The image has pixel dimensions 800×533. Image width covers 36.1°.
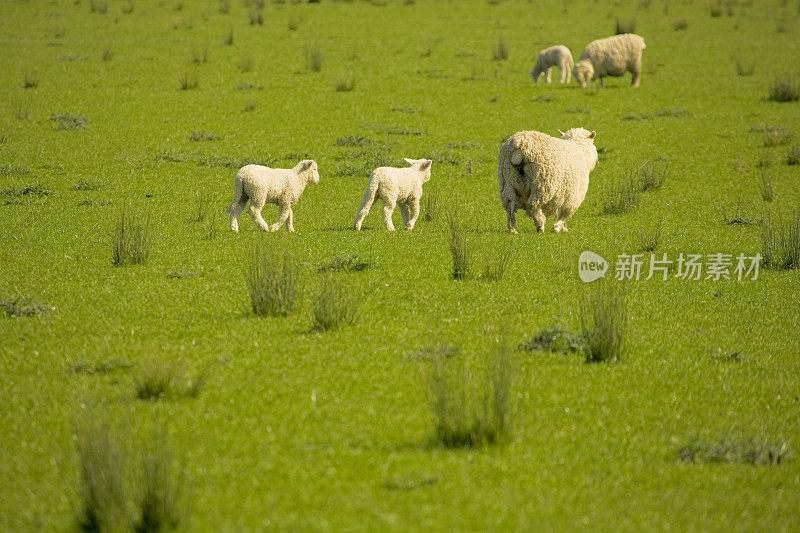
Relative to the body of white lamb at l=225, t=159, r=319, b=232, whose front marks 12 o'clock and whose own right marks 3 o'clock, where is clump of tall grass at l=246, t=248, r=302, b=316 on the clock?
The clump of tall grass is roughly at 3 o'clock from the white lamb.

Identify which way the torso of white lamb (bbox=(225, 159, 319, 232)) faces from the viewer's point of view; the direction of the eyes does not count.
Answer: to the viewer's right

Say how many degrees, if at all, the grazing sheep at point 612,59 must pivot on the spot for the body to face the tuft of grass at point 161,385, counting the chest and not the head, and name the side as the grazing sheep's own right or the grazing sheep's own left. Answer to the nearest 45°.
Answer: approximately 90° to the grazing sheep's own left

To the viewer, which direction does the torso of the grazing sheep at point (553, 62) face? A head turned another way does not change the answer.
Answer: to the viewer's left

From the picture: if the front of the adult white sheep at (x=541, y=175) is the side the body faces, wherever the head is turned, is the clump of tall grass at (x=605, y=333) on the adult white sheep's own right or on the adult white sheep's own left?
on the adult white sheep's own right

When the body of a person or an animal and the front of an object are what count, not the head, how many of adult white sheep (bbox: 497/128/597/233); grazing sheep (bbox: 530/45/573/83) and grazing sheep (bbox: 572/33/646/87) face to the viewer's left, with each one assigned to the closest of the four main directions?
2

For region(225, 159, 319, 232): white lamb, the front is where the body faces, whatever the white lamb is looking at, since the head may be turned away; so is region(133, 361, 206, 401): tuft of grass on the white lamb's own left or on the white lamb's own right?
on the white lamb's own right

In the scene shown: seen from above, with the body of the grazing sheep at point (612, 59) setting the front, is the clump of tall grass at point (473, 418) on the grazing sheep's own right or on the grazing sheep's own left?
on the grazing sheep's own left

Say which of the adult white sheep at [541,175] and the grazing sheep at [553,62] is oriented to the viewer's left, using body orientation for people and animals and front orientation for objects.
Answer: the grazing sheep

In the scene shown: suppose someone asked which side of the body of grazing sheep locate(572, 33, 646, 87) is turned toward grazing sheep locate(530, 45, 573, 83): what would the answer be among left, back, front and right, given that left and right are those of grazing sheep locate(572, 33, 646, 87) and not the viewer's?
front

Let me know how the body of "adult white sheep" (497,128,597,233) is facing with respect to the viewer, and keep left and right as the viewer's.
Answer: facing away from the viewer and to the right of the viewer

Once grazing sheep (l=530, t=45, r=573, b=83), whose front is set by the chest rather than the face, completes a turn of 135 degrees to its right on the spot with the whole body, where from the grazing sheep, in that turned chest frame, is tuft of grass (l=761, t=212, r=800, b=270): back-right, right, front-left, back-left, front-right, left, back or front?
back-right

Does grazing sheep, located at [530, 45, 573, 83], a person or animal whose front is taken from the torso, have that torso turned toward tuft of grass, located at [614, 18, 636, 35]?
no

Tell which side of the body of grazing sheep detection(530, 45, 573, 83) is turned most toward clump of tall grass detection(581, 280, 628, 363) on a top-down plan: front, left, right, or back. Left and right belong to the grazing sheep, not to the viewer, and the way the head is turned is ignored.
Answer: left

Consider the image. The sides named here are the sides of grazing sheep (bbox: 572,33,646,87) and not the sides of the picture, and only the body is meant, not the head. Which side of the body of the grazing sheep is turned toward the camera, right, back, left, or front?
left

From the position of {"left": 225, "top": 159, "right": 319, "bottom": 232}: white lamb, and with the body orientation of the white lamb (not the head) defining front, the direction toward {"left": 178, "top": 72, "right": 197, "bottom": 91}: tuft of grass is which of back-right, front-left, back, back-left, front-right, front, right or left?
left

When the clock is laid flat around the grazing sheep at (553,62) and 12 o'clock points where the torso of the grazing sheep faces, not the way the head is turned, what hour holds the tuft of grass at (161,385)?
The tuft of grass is roughly at 9 o'clock from the grazing sheep.
